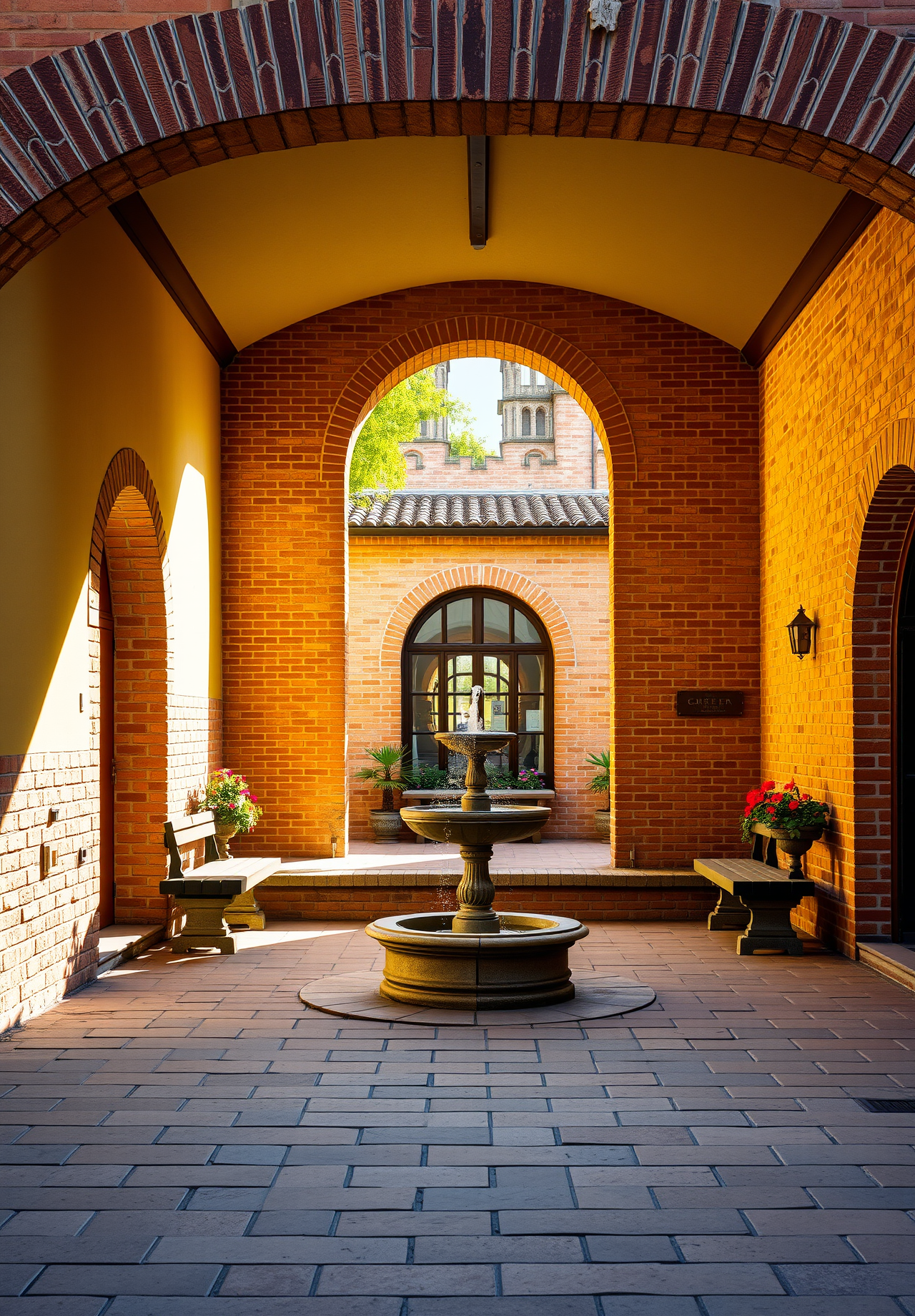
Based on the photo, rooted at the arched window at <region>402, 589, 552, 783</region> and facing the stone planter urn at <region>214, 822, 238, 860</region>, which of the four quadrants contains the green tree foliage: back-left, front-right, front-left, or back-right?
back-right

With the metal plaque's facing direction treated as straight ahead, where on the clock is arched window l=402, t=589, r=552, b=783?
The arched window is roughly at 5 o'clock from the metal plaque.

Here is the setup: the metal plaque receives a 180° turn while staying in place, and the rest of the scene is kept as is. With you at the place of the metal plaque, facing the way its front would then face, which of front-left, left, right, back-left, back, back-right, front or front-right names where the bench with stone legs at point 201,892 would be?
back-left

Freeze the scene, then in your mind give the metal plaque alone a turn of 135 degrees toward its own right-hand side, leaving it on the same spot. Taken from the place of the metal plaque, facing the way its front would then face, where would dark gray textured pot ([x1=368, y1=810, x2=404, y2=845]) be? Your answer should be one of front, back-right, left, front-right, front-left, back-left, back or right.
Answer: front

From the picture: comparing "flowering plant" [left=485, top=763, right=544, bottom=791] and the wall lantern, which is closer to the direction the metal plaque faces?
the wall lantern

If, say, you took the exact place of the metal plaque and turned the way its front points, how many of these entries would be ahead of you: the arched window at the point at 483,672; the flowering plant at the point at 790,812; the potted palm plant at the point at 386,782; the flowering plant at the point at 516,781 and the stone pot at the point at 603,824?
1

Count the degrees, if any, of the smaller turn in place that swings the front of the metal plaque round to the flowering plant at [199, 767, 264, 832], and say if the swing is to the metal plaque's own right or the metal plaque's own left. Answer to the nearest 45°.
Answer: approximately 90° to the metal plaque's own right

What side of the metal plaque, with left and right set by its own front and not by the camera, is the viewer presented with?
front

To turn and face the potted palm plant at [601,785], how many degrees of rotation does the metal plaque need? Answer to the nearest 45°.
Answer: approximately 180°

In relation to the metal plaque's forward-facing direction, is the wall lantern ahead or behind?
ahead

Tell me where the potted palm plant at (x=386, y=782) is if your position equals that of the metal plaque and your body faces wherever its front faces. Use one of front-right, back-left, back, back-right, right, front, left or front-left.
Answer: back-right

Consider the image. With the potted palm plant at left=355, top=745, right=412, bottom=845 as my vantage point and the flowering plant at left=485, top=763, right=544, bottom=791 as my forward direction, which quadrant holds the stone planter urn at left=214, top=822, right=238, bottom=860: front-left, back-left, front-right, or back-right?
back-right

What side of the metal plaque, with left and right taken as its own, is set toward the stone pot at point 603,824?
back

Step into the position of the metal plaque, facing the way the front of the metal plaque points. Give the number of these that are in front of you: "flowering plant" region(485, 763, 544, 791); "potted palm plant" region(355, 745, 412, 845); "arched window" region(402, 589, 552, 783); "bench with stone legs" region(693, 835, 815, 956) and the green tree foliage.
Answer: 1

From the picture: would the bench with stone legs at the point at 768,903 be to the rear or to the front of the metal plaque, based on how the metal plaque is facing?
to the front

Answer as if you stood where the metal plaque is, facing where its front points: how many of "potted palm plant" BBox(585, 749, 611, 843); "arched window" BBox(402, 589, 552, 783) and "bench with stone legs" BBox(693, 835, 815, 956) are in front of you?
1

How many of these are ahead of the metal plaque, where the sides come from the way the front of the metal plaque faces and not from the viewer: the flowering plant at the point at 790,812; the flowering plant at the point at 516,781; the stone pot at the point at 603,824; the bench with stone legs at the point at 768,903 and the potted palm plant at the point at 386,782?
2

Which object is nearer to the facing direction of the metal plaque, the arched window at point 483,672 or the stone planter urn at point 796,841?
the stone planter urn
